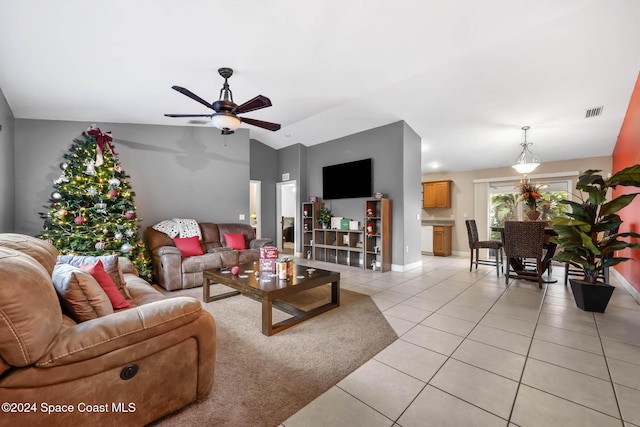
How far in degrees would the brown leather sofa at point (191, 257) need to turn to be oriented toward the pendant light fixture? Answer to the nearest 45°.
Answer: approximately 45° to its left

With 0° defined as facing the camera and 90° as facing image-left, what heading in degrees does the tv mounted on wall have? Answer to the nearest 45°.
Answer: approximately 45°

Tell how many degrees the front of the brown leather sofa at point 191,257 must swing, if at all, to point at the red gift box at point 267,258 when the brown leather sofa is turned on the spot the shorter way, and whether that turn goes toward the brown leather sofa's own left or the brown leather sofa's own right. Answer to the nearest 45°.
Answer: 0° — it already faces it

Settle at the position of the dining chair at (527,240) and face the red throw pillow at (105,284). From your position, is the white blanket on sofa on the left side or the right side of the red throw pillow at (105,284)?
right

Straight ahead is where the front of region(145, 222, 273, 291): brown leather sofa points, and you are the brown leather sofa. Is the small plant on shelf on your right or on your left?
on your left

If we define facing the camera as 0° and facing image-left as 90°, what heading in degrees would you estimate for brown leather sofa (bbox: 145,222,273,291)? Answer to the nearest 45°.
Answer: approximately 315°

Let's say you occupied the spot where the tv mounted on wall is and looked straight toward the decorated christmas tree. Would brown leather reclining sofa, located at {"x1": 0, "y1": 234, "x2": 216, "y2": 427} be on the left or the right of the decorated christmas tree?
left

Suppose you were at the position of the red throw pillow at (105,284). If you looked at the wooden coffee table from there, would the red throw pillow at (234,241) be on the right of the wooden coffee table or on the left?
left

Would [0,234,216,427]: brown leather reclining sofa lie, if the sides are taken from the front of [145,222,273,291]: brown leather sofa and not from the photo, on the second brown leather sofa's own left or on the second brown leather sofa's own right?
on the second brown leather sofa's own right

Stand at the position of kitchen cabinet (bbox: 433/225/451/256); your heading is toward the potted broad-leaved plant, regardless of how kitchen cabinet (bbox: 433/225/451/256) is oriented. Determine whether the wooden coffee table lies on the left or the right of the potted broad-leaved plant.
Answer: right

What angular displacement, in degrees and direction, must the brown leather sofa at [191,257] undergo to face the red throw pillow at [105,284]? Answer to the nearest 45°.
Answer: approximately 45° to its right

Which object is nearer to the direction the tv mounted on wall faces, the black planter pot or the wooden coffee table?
the wooden coffee table

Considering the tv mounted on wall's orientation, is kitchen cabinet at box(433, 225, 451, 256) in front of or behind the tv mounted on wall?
behind
